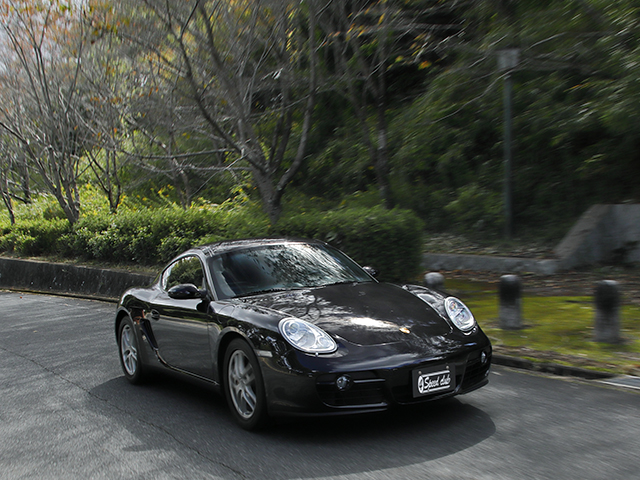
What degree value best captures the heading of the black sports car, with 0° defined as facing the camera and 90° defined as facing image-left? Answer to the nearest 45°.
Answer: approximately 315°

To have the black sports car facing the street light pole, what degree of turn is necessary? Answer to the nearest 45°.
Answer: approximately 90° to its left

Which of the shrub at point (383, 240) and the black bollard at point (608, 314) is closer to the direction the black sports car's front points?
the black bollard

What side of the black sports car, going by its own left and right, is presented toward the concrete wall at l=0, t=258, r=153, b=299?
back

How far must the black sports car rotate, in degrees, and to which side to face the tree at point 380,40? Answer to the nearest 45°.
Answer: approximately 135° to its left

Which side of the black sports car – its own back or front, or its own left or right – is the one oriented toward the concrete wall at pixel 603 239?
left

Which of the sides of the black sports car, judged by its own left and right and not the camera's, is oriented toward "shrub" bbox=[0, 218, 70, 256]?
back

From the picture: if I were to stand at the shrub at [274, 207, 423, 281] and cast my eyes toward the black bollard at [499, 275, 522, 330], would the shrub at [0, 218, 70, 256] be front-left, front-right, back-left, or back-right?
back-right

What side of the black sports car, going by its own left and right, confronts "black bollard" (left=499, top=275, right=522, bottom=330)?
left

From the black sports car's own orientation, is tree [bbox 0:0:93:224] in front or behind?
behind
